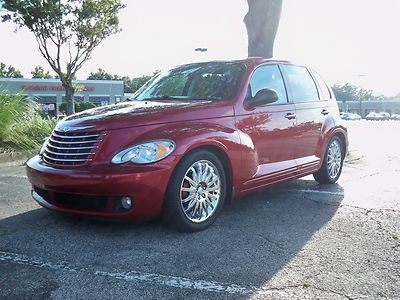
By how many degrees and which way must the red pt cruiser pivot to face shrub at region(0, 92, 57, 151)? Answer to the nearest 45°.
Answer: approximately 90° to its right

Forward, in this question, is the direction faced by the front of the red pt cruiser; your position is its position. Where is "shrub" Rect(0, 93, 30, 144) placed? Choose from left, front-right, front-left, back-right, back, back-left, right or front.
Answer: right

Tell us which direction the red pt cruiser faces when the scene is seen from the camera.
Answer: facing the viewer and to the left of the viewer
